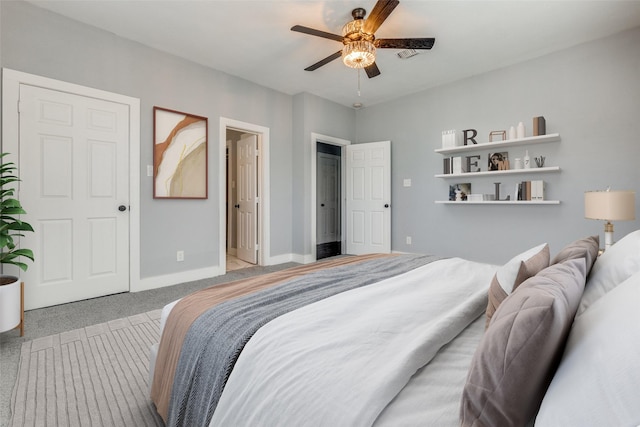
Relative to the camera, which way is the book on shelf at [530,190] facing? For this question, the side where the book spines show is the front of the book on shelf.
toward the camera

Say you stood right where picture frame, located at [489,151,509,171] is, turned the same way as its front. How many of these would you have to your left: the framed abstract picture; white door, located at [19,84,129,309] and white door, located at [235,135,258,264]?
0

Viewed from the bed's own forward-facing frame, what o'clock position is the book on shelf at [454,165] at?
The book on shelf is roughly at 2 o'clock from the bed.

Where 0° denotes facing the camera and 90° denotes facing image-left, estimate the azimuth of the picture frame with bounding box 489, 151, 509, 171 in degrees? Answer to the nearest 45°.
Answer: approximately 0°

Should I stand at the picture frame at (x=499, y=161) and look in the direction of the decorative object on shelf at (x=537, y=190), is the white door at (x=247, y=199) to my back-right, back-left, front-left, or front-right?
back-right

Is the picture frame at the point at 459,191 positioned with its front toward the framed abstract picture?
no

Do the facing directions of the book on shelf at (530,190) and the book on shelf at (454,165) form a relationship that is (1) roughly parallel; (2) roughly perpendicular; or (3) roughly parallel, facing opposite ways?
roughly parallel

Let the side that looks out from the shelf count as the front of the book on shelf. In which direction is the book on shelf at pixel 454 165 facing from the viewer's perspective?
toward the camera

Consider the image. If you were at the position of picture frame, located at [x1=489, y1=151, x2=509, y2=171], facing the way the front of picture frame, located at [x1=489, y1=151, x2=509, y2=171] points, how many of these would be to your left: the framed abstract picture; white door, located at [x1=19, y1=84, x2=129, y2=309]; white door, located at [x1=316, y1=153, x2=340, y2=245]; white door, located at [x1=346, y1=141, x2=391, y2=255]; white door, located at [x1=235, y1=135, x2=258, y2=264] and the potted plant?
0

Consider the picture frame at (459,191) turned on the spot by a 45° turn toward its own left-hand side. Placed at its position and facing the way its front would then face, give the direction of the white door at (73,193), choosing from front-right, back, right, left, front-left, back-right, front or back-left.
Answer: right

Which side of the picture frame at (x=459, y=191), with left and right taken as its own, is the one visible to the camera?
front

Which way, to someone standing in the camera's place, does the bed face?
facing away from the viewer and to the left of the viewer
